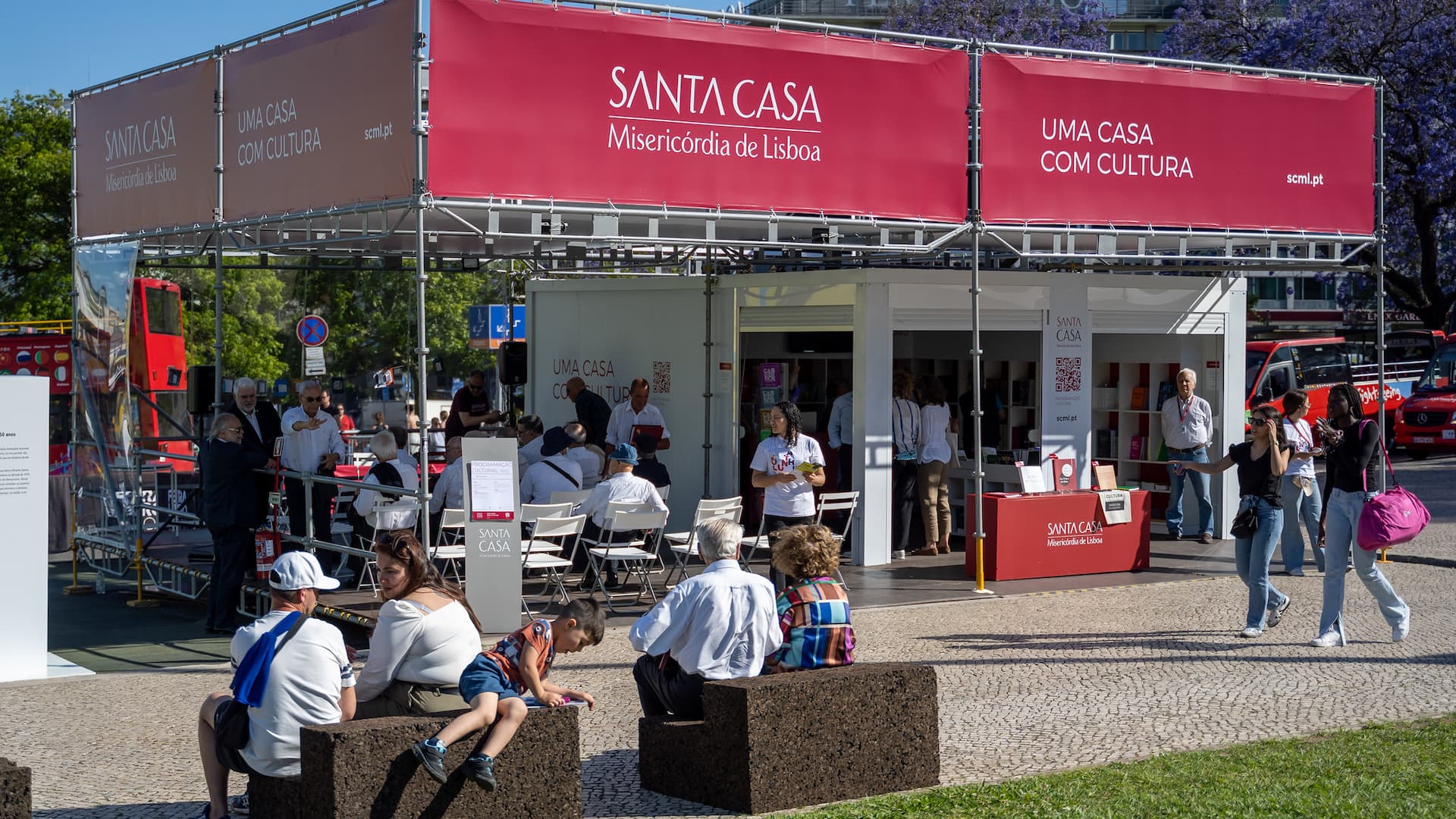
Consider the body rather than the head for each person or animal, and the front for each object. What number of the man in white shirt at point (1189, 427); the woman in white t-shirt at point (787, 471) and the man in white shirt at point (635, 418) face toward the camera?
3

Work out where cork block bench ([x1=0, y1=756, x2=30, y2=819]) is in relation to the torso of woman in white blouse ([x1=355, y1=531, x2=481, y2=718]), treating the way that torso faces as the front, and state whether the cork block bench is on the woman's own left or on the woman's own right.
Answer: on the woman's own left

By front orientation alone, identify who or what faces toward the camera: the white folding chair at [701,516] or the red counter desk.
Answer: the red counter desk

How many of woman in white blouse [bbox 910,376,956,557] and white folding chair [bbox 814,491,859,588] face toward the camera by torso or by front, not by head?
0

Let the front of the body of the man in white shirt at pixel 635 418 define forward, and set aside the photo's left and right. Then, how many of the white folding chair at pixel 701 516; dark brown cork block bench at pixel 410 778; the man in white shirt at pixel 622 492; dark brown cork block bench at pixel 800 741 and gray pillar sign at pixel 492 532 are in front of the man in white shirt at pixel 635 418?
5

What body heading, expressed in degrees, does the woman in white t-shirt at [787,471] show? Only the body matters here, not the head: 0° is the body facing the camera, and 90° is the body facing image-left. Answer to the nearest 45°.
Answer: approximately 0°

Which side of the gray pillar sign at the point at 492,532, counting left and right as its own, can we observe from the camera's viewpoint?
front

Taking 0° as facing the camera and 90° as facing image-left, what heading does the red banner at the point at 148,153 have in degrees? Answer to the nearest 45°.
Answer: approximately 45°

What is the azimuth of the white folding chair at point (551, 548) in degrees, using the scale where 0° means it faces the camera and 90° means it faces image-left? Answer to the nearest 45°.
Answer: approximately 135°

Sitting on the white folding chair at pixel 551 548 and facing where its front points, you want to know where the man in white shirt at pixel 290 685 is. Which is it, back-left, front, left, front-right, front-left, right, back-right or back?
back-left

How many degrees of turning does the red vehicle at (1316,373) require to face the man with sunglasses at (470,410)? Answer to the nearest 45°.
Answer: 0° — it already faces them

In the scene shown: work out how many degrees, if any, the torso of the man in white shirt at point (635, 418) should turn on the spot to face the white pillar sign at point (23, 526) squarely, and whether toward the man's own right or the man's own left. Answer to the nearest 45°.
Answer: approximately 45° to the man's own right

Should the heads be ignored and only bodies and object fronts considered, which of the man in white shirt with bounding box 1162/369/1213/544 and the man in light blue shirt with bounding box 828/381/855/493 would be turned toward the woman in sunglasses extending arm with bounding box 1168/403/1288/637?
the man in white shirt

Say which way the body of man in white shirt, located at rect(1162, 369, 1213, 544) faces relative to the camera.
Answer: toward the camera

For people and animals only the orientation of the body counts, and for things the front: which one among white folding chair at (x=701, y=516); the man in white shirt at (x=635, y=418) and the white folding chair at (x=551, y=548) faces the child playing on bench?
the man in white shirt

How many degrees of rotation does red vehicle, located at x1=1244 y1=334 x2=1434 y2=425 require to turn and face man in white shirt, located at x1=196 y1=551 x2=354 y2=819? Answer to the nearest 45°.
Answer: approximately 45° to its left

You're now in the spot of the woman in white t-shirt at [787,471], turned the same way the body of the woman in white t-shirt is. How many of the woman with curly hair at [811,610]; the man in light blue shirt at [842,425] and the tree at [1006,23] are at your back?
2

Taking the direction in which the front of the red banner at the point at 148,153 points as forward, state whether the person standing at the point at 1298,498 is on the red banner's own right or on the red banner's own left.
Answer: on the red banner's own left
